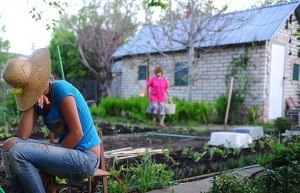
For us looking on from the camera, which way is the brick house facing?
facing the viewer and to the right of the viewer

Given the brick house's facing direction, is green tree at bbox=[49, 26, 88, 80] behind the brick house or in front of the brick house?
behind

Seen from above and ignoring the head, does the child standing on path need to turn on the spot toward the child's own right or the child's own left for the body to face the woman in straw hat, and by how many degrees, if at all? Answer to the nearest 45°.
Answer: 0° — they already face them

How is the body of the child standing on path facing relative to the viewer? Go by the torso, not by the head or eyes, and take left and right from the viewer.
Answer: facing the viewer

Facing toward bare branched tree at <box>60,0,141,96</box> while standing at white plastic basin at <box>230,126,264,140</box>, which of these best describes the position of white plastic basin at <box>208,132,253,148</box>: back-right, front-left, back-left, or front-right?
back-left

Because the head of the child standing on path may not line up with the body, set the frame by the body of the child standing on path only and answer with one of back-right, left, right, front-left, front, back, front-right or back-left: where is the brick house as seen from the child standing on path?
back-left

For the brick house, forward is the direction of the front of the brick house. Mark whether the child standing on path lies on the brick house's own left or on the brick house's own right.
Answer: on the brick house's own right

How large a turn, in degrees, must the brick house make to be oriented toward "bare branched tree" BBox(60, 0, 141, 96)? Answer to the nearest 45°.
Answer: approximately 180°

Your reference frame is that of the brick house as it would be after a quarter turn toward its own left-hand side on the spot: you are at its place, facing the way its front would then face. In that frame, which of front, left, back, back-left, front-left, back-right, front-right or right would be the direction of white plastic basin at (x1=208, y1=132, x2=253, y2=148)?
back-right
